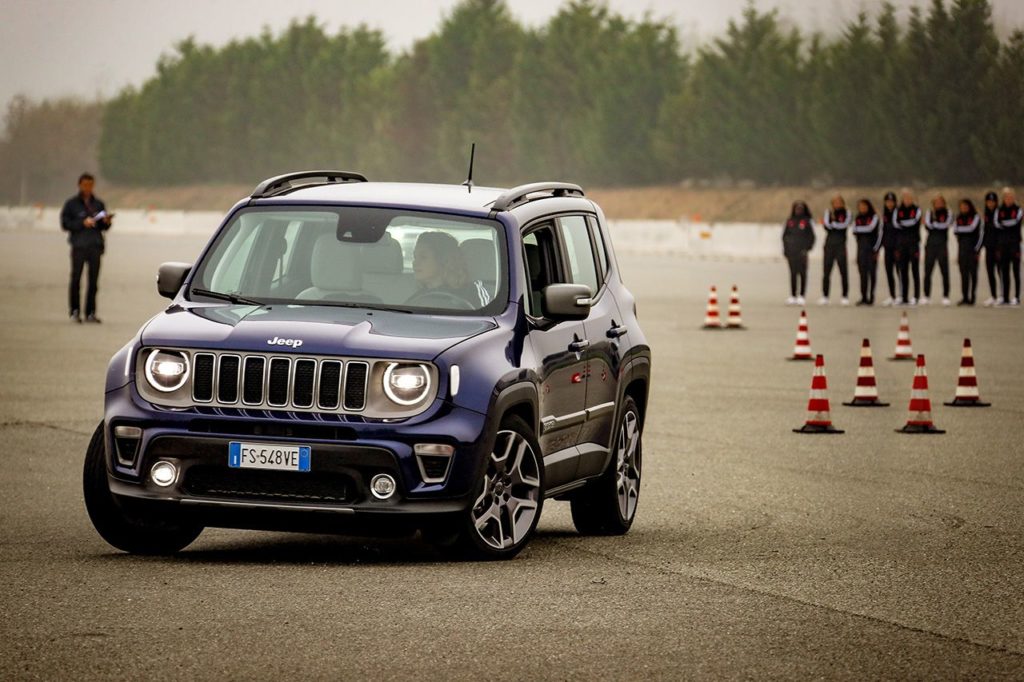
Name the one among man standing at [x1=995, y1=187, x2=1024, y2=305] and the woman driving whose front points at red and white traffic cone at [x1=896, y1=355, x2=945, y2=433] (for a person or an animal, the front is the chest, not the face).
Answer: the man standing

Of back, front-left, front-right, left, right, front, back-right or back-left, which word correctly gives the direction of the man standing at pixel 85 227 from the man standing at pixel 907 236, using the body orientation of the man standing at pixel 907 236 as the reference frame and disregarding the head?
front-right

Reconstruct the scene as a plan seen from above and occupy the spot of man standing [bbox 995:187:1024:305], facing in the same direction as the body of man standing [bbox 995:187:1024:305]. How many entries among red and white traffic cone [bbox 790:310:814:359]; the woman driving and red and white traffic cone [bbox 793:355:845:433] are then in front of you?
3

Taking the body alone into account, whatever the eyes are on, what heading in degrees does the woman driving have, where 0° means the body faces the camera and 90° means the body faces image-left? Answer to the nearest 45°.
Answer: approximately 45°

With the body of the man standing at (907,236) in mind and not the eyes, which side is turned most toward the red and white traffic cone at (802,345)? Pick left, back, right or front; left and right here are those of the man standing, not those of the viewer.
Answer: front

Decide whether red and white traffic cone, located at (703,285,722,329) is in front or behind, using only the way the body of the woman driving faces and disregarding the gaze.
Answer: behind

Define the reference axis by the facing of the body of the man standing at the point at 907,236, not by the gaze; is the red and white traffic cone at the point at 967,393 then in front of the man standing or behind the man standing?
in front
